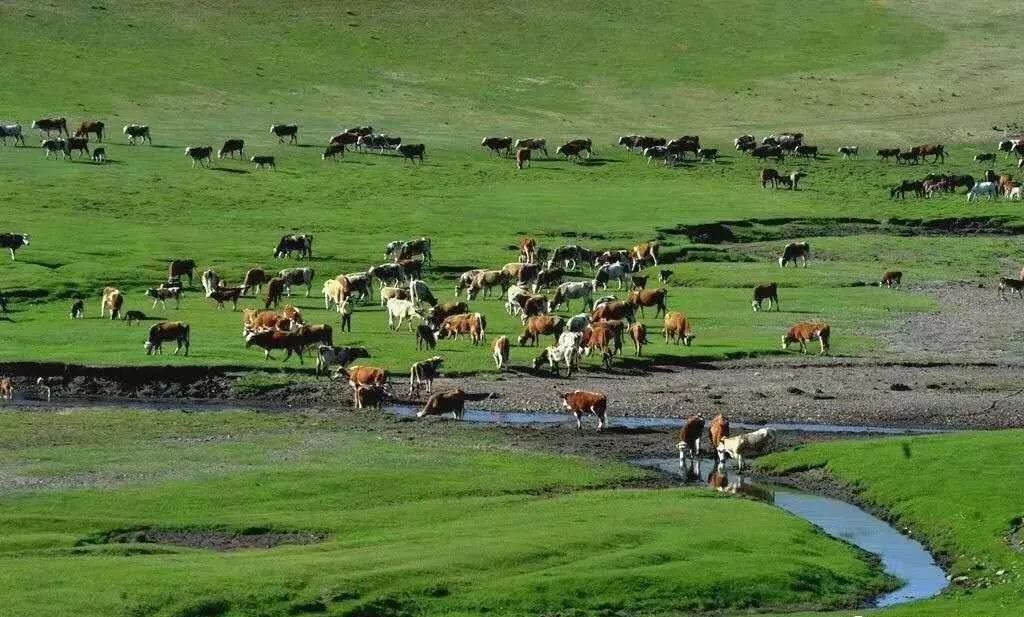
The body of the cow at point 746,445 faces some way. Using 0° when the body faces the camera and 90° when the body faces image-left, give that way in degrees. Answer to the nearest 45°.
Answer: approximately 45°

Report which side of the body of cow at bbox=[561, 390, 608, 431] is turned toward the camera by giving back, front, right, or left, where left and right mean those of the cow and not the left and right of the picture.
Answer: left

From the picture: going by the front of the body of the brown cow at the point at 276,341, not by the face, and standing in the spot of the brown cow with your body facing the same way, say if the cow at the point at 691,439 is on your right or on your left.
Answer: on your left

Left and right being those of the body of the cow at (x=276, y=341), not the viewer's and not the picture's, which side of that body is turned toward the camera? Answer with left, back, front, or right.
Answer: left

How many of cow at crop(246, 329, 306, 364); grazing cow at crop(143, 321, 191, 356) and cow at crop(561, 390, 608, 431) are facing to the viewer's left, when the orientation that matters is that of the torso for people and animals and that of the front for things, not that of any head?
3

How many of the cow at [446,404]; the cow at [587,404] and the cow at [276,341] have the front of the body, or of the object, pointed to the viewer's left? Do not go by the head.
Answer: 3

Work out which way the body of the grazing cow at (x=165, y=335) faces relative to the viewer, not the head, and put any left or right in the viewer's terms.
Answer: facing to the left of the viewer

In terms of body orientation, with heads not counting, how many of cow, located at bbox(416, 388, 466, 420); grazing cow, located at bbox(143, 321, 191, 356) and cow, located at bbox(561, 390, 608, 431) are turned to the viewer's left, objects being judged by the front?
3

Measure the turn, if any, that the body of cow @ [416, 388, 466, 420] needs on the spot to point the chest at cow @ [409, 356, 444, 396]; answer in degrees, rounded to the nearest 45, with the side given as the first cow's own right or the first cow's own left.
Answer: approximately 90° to the first cow's own right

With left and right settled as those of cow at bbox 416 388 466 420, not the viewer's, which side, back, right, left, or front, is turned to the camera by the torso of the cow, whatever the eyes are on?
left

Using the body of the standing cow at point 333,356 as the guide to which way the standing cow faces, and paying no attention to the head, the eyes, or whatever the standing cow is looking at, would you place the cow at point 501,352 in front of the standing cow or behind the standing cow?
behind

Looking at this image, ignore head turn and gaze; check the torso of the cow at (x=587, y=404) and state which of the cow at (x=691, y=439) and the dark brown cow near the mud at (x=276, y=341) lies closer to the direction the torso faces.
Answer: the dark brown cow near the mud
